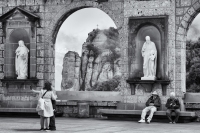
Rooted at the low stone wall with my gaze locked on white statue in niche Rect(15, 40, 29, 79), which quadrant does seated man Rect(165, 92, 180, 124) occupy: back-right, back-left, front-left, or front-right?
back-left

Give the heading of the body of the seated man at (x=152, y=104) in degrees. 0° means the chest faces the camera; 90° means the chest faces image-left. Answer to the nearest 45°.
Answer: approximately 45°

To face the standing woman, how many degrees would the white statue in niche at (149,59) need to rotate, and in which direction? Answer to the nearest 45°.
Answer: approximately 45° to its right

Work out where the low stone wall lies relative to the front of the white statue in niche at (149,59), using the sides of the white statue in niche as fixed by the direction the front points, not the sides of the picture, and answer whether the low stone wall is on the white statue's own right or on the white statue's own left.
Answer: on the white statue's own right

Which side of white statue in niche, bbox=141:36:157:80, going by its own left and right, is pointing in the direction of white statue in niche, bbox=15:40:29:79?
right

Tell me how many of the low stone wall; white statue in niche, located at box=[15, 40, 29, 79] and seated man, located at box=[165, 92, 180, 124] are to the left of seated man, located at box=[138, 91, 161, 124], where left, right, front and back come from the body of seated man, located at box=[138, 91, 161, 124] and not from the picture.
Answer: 1

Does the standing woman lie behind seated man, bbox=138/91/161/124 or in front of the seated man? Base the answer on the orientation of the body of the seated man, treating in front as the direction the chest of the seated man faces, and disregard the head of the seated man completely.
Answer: in front

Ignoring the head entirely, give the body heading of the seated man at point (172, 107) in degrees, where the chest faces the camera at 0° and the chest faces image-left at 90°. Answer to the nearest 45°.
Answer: approximately 0°

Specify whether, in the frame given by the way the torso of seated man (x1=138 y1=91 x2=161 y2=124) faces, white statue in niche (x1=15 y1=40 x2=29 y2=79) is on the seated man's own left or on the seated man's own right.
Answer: on the seated man's own right

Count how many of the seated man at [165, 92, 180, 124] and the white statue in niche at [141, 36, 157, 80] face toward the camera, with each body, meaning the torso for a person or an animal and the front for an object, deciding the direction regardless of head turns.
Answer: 2

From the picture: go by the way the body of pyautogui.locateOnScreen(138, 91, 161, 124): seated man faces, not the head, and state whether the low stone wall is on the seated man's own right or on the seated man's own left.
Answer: on the seated man's own right
